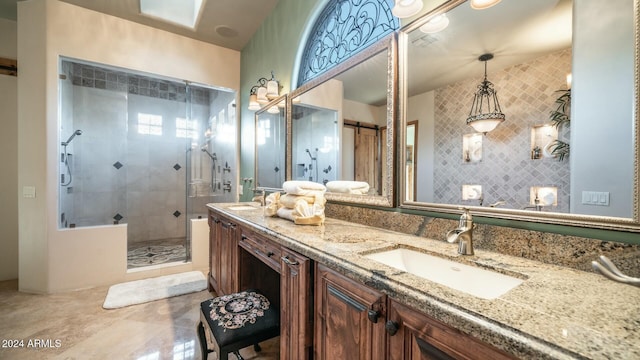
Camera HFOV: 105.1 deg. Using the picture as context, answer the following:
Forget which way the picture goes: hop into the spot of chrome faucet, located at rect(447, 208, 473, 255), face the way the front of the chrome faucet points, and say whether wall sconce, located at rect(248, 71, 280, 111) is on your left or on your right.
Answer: on your right

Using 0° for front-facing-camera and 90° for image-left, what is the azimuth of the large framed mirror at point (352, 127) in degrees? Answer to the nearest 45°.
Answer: approximately 45°

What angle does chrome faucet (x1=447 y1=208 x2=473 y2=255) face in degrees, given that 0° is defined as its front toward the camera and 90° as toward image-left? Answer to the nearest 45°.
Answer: approximately 45°

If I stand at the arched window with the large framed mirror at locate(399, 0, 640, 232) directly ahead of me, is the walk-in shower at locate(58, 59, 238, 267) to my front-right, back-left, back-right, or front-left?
back-right

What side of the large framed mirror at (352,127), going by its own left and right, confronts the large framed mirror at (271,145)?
right

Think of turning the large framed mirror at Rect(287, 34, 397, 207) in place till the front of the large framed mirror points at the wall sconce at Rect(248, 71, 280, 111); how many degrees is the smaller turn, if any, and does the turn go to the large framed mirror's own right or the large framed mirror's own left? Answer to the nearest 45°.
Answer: approximately 90° to the large framed mirror's own right

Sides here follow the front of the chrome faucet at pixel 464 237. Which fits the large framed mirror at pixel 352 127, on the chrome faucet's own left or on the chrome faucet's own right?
on the chrome faucet's own right
